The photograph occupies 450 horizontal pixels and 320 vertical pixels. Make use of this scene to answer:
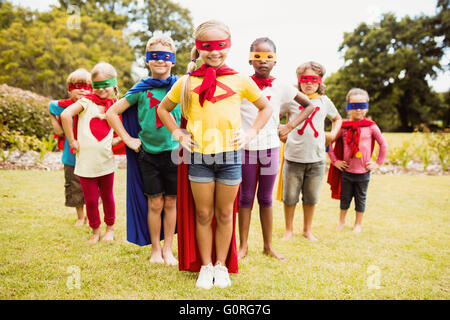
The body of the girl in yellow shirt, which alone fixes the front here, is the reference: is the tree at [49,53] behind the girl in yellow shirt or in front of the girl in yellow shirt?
behind

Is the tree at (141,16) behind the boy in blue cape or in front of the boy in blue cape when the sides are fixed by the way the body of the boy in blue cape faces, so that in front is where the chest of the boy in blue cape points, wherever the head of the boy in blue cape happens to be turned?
behind

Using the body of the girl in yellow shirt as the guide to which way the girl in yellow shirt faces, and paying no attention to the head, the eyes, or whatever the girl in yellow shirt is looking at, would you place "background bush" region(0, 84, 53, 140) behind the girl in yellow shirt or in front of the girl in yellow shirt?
behind

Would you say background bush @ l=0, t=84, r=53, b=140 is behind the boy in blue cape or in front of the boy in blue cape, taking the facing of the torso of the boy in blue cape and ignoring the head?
behind

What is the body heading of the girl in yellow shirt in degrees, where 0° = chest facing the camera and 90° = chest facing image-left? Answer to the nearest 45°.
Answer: approximately 0°

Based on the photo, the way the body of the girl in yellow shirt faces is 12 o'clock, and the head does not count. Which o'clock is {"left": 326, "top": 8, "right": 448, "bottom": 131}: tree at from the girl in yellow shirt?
The tree is roughly at 7 o'clock from the girl in yellow shirt.

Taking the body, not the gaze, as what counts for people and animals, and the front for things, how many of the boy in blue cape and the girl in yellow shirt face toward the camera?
2
